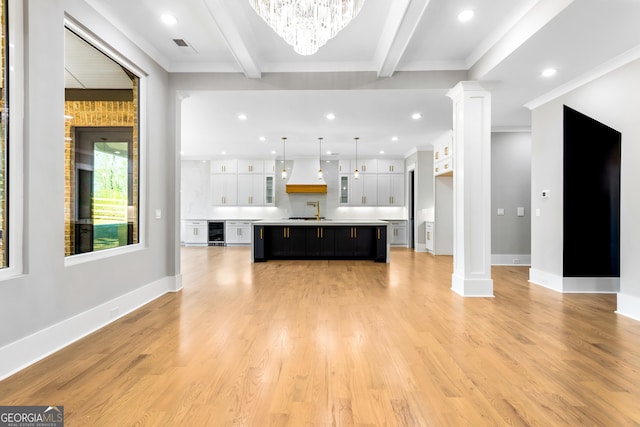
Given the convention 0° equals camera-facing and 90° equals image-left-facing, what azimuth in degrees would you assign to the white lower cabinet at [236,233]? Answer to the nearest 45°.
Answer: approximately 0°

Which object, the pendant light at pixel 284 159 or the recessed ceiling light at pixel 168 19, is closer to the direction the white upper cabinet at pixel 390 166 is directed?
the recessed ceiling light

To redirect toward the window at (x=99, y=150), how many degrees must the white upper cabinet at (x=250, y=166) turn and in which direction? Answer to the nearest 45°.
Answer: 0° — it already faces it

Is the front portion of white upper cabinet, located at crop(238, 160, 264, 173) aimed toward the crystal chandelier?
yes

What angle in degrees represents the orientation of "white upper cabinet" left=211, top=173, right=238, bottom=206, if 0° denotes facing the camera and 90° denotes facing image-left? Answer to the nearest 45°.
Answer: approximately 0°

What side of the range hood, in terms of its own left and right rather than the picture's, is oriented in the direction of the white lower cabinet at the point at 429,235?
left

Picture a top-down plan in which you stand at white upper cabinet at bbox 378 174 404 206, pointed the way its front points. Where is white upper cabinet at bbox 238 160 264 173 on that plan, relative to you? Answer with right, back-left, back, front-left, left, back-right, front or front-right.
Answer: right

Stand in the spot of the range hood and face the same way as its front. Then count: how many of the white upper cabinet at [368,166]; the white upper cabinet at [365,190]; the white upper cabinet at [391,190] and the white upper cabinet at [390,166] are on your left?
4

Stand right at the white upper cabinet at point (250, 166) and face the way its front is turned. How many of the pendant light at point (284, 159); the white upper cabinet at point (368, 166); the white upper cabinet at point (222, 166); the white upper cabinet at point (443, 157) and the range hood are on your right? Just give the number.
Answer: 1

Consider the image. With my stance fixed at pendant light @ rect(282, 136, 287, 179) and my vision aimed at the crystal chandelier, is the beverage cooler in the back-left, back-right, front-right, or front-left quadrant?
back-right

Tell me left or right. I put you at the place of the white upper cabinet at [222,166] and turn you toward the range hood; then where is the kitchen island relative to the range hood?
right

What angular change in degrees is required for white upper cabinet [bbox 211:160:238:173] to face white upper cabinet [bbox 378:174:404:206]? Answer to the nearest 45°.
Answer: approximately 90° to its left

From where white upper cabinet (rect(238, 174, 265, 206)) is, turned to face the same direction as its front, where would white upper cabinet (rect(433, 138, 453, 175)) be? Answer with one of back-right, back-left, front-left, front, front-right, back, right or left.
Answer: front-left

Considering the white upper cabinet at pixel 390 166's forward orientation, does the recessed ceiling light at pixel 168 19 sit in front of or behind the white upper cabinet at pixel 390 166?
in front

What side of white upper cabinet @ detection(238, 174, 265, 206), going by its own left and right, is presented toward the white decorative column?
front

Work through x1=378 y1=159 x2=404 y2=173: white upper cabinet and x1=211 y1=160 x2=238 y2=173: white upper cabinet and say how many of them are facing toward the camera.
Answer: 2
